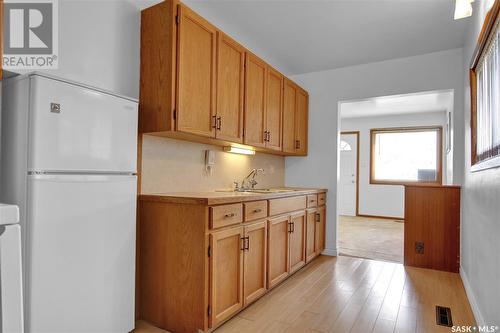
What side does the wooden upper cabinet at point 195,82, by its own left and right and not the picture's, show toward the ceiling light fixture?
front

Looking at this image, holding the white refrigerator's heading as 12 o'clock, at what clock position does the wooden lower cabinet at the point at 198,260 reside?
The wooden lower cabinet is roughly at 10 o'clock from the white refrigerator.

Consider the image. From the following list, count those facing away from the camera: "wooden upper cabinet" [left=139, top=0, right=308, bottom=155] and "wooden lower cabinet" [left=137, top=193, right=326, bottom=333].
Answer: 0

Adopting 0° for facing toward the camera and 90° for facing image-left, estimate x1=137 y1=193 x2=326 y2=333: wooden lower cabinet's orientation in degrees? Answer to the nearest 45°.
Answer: approximately 315°

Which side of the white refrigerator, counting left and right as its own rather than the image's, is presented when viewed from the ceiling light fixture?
front

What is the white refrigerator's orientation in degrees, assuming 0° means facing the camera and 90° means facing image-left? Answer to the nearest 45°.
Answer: approximately 315°
